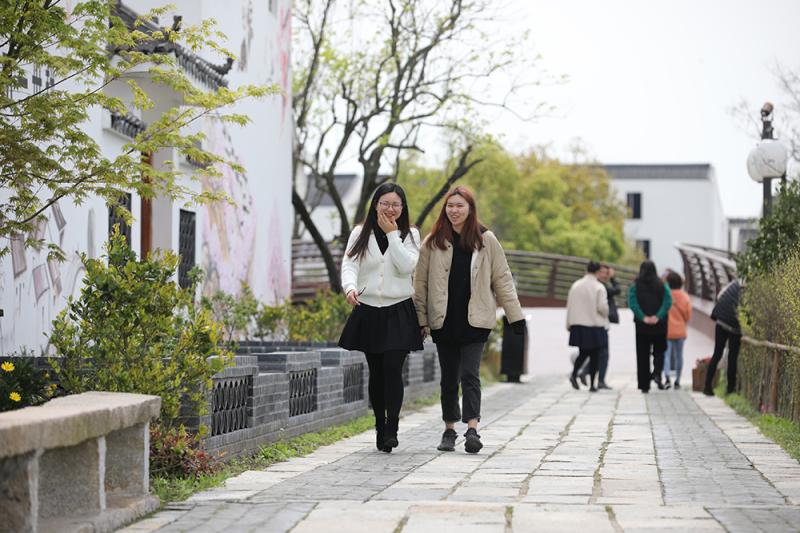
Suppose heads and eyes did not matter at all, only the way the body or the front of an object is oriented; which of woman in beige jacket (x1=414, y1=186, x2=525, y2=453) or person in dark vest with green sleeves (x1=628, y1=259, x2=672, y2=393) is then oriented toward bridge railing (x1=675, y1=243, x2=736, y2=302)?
the person in dark vest with green sleeves

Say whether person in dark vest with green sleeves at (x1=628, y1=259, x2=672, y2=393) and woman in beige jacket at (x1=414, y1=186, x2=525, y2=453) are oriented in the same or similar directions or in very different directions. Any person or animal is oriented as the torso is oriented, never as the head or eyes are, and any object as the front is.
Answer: very different directions

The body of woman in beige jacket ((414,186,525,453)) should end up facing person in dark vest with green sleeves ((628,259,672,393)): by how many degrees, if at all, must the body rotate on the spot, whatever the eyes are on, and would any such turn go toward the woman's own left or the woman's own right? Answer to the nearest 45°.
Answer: approximately 180°

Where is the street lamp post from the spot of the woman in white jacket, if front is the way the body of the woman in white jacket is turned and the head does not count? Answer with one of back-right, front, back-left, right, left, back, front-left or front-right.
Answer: back-left

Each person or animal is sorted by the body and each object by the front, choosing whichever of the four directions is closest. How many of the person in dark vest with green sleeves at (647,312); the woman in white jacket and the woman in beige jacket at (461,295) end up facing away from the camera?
1

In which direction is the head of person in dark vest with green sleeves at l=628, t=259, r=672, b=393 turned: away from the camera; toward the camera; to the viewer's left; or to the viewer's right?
away from the camera

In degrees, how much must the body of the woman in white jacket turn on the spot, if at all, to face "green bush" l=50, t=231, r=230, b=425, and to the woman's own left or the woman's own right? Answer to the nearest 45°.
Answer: approximately 45° to the woman's own right

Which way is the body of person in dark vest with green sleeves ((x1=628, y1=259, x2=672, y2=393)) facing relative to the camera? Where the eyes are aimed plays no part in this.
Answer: away from the camera

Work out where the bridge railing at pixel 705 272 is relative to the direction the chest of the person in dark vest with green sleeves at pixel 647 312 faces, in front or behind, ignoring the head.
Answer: in front

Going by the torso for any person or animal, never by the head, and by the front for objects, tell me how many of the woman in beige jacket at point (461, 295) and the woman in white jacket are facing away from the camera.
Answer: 0

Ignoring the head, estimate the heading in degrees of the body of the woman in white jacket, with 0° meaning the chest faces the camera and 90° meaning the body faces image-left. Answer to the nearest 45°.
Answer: approximately 0°

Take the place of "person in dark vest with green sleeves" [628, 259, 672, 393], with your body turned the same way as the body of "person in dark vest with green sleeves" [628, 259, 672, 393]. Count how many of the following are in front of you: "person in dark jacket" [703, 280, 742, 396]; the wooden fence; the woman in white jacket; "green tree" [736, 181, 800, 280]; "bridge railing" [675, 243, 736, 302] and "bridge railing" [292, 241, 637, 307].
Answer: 2

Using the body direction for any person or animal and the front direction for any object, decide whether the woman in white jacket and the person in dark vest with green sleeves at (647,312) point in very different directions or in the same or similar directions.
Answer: very different directions
